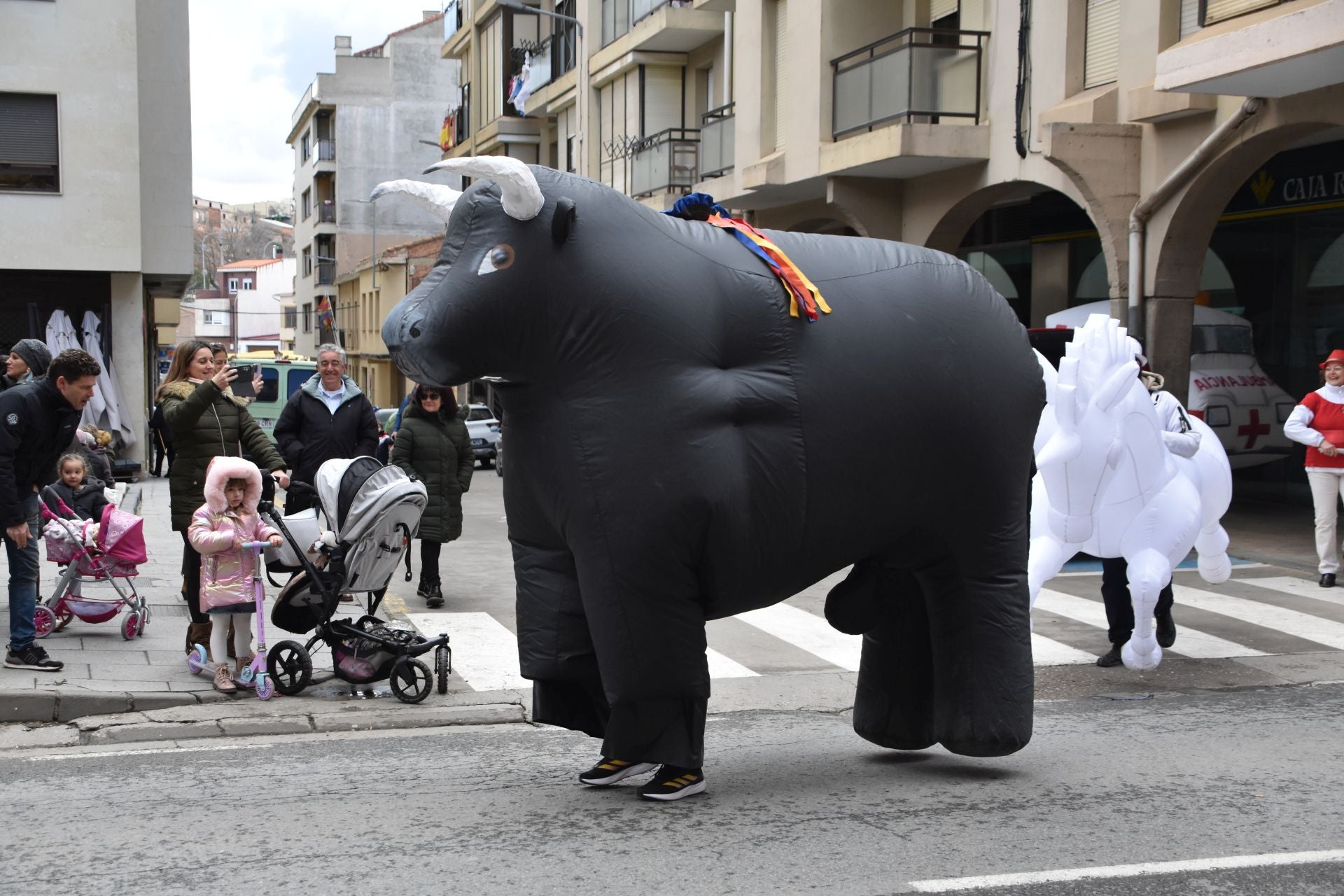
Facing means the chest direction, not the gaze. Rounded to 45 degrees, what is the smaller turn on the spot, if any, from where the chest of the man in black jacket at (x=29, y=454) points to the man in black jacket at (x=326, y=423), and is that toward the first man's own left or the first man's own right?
approximately 45° to the first man's own left

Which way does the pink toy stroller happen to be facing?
to the viewer's right

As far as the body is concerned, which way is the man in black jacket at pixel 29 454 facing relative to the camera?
to the viewer's right

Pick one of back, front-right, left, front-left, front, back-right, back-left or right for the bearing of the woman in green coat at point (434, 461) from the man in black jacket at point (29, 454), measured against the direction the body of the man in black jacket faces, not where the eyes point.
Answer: front-left

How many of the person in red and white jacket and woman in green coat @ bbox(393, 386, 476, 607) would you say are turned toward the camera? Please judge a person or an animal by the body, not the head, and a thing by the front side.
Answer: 2

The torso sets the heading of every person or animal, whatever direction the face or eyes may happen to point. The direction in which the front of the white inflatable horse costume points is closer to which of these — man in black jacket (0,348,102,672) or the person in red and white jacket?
the man in black jacket

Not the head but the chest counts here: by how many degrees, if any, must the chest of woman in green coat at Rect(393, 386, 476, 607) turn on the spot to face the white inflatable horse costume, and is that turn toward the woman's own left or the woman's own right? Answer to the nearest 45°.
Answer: approximately 45° to the woman's own left

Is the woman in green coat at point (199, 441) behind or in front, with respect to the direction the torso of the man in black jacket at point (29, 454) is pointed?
in front

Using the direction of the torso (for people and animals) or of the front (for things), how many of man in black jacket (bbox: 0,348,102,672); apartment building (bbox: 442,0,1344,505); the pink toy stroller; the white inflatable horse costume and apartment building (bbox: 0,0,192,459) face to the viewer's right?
2

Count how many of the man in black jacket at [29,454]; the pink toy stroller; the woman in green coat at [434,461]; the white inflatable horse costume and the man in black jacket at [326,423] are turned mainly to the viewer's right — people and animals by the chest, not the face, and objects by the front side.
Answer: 2
